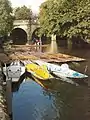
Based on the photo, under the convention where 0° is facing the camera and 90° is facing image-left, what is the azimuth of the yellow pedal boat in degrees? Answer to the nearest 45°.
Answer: approximately 315°

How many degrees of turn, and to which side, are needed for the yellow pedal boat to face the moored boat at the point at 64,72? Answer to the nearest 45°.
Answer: approximately 45° to its left

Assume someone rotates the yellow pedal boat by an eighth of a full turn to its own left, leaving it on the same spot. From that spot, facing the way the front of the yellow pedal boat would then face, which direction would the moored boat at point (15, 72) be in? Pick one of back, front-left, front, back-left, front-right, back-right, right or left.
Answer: back
